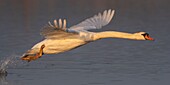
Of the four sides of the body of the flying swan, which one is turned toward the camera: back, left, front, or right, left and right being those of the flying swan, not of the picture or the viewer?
right
